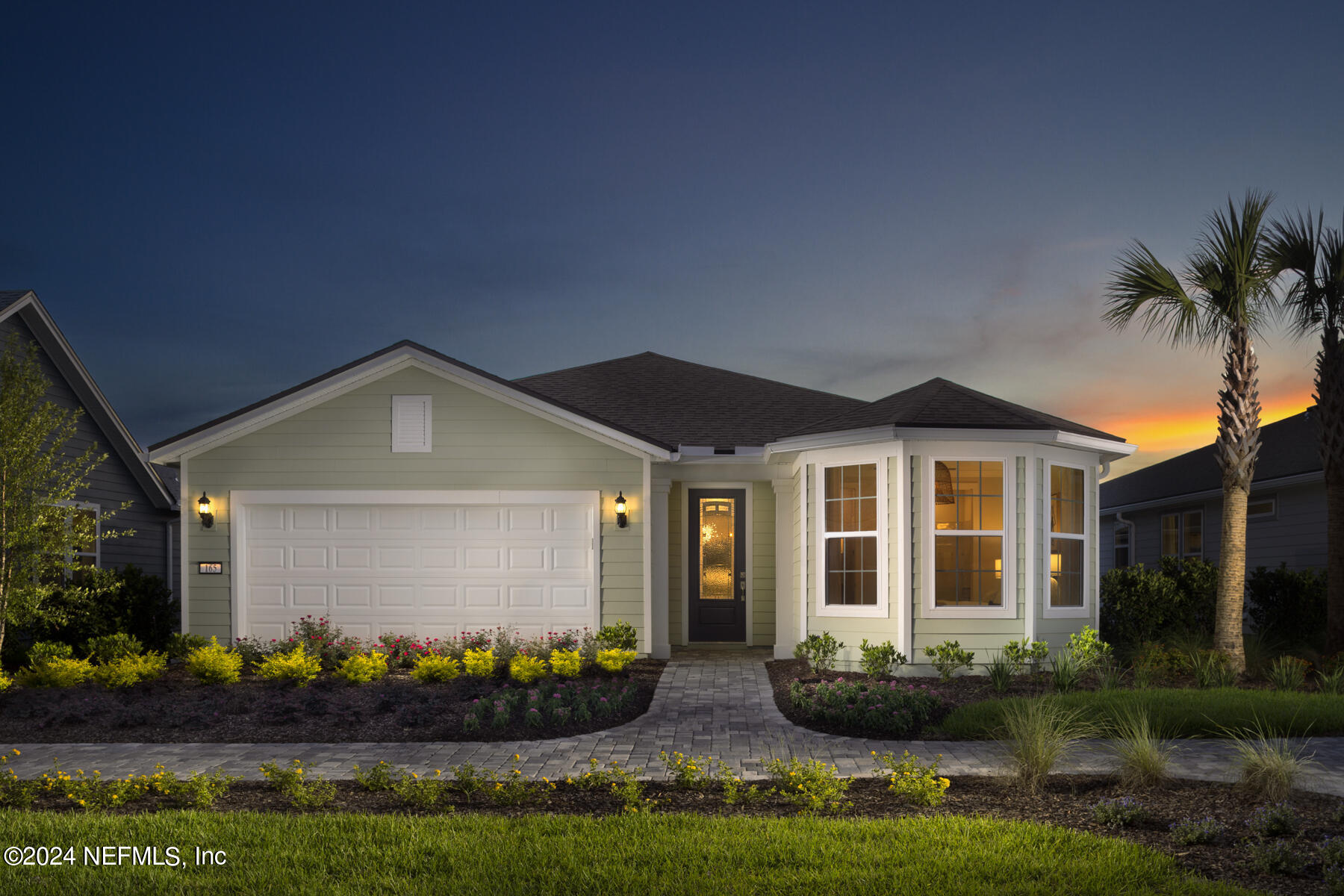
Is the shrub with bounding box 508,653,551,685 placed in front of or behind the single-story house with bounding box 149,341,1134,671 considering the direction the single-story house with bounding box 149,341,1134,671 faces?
in front

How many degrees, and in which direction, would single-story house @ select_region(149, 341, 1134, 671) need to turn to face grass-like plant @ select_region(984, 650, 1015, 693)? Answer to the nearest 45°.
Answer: approximately 45° to its left

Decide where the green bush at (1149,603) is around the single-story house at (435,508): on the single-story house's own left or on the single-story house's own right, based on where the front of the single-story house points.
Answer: on the single-story house's own left

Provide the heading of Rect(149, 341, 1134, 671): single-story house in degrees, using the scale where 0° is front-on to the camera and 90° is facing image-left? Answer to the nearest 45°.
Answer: approximately 0°

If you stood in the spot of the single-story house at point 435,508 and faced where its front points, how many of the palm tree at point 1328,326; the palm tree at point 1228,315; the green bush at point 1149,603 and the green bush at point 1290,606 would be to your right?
0

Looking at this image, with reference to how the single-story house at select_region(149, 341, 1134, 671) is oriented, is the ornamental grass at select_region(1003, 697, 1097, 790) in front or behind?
in front

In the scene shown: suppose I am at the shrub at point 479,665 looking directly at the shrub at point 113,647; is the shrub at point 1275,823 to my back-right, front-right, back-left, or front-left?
back-left

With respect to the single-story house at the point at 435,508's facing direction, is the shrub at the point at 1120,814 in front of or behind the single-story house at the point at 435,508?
in front
